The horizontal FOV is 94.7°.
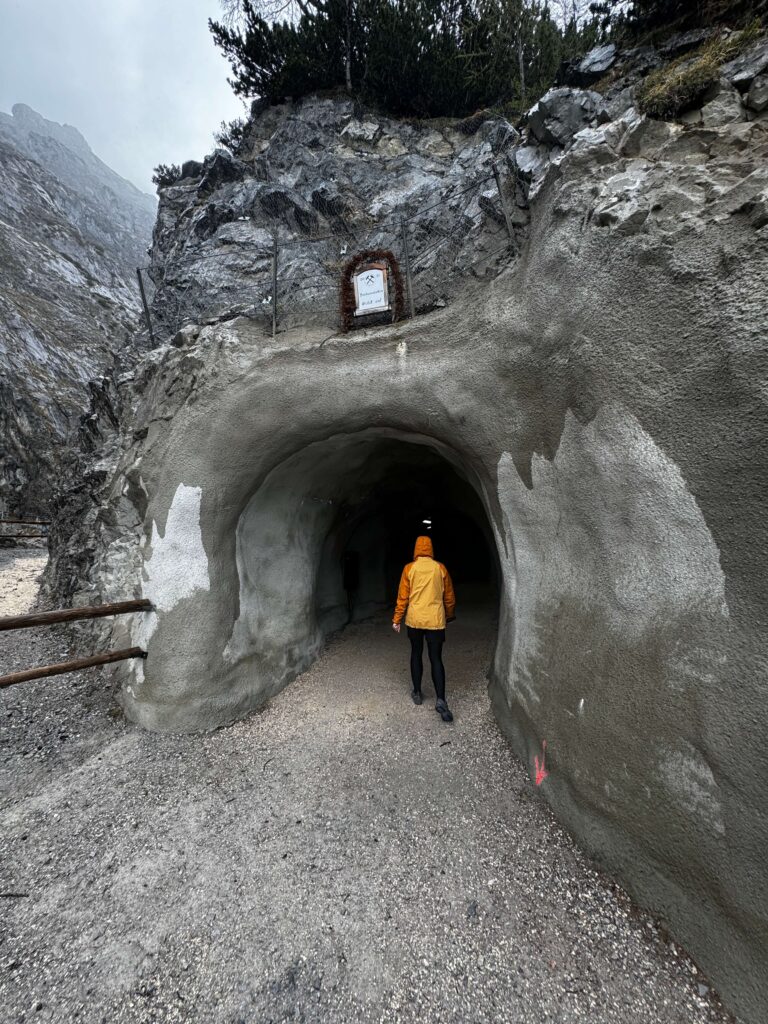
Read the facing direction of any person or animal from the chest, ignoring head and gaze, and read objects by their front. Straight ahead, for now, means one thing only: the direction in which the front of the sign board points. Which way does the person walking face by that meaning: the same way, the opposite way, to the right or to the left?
the opposite way

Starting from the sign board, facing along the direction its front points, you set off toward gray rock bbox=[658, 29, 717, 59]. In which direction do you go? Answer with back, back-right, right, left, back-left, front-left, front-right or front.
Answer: left

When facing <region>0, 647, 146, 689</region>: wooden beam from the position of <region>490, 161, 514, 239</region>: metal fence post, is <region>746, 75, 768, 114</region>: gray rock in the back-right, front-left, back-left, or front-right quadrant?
back-left

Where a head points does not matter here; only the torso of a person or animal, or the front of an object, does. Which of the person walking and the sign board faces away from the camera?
the person walking

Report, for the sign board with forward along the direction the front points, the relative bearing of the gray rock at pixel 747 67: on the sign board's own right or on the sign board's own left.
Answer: on the sign board's own left

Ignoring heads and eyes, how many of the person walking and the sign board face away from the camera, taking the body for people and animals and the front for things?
1

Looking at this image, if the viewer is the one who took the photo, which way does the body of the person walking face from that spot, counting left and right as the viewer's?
facing away from the viewer

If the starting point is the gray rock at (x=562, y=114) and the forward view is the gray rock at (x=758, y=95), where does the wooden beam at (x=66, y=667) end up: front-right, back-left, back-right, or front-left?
back-right
